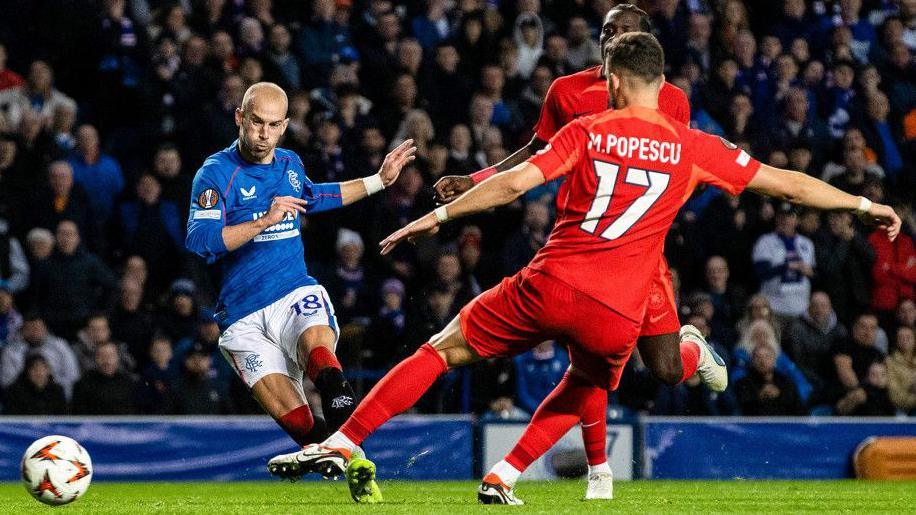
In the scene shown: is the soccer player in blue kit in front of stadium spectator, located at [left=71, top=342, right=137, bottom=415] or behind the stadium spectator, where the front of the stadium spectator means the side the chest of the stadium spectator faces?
in front

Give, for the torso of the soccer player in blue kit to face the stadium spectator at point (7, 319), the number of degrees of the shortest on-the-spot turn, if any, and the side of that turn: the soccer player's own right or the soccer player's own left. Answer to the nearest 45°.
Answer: approximately 180°

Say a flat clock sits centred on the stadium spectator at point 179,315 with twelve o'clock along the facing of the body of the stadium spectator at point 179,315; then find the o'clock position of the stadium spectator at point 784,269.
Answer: the stadium spectator at point 784,269 is roughly at 9 o'clock from the stadium spectator at point 179,315.

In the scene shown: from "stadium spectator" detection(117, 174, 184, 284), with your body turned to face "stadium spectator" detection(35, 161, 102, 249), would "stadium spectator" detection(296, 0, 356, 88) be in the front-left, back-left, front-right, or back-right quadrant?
back-right

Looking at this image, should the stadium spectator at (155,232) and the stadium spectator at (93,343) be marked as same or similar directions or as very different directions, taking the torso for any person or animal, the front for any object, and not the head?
same or similar directions

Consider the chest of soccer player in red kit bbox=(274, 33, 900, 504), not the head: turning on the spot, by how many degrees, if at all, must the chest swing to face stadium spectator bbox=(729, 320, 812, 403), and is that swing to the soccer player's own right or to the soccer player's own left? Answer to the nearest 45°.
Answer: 0° — they already face them

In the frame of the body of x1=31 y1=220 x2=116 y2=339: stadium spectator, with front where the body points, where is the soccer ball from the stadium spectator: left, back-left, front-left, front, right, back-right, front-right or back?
front

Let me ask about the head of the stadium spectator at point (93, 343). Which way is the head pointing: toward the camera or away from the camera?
toward the camera

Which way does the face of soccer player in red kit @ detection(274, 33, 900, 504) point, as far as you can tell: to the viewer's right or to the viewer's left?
to the viewer's left

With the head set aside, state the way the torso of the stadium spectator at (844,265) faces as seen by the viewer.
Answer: toward the camera

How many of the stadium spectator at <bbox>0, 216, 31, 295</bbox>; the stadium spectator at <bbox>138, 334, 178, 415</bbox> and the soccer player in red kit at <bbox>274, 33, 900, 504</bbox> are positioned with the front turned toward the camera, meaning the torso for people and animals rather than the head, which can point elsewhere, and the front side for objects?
2

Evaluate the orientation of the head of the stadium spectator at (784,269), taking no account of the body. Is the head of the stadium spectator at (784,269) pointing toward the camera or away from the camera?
toward the camera

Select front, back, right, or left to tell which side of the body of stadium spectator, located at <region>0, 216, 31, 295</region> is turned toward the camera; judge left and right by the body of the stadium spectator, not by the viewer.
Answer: front
